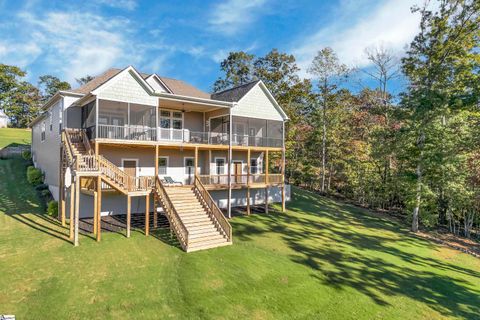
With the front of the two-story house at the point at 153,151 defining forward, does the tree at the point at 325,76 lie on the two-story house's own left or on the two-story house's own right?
on the two-story house's own left

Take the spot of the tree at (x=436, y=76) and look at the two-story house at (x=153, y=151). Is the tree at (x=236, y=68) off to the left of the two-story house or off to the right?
right

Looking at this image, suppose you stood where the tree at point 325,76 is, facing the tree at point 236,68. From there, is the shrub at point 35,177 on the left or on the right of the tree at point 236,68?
left

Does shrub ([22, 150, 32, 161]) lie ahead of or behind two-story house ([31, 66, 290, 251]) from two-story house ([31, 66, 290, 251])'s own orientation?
behind

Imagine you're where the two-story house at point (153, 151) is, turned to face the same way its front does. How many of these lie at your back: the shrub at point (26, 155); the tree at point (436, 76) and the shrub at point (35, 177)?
2

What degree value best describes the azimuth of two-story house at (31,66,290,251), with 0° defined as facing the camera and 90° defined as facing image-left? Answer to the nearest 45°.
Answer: approximately 315°
